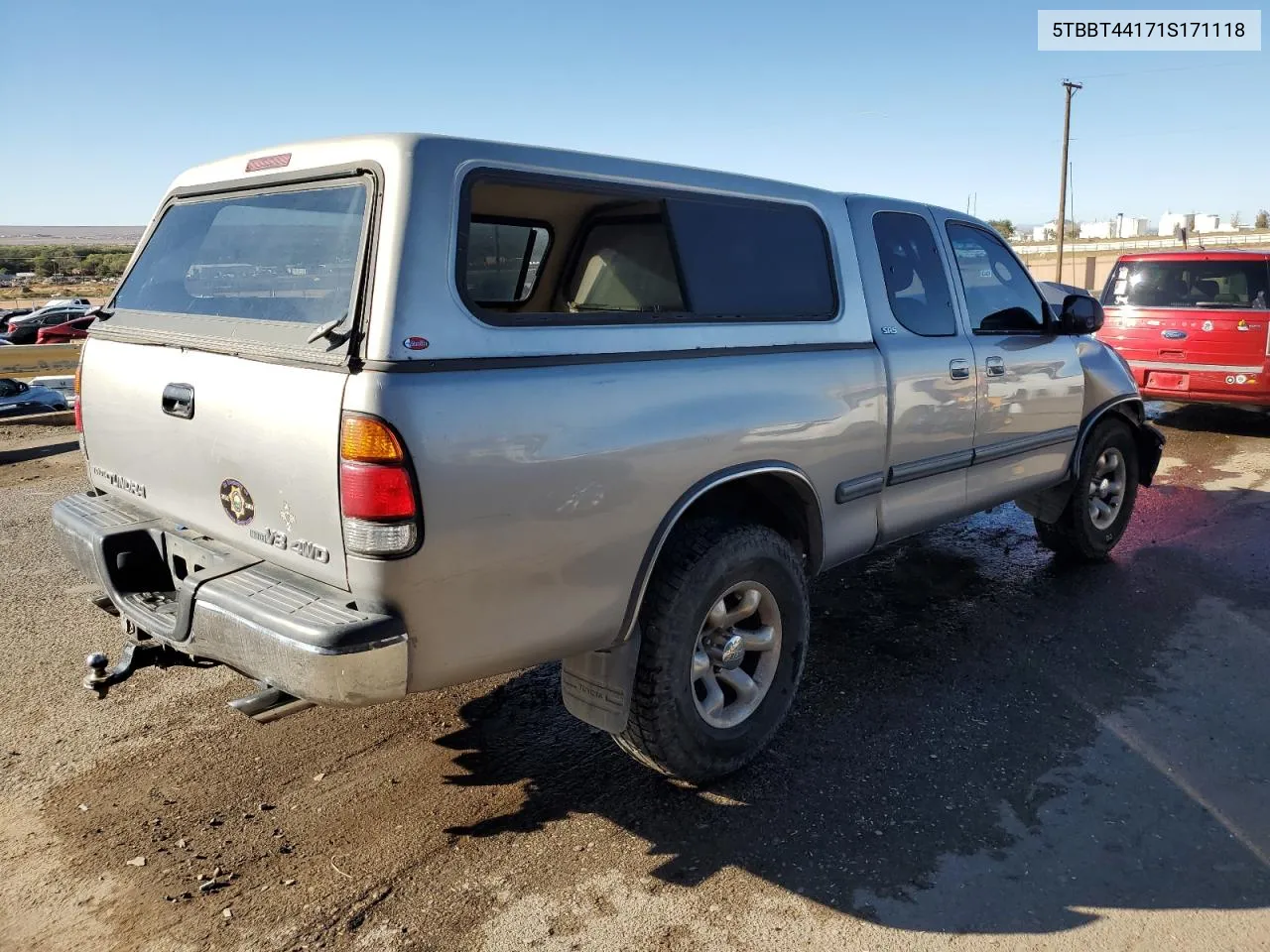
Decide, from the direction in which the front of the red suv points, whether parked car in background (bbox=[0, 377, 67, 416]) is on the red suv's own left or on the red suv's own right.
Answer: on the red suv's own left

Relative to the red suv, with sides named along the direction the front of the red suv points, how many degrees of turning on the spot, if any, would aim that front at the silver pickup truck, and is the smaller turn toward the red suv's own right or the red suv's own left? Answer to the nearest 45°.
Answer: approximately 180°

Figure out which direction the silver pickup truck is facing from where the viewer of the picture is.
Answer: facing away from the viewer and to the right of the viewer

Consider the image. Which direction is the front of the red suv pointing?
away from the camera

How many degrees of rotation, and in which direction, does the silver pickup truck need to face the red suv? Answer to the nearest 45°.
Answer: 0° — it already faces it

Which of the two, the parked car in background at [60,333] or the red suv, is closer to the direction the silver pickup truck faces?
the red suv

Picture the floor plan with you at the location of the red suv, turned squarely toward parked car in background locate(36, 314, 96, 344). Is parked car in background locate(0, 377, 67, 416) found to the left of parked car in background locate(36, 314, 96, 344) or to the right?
left
